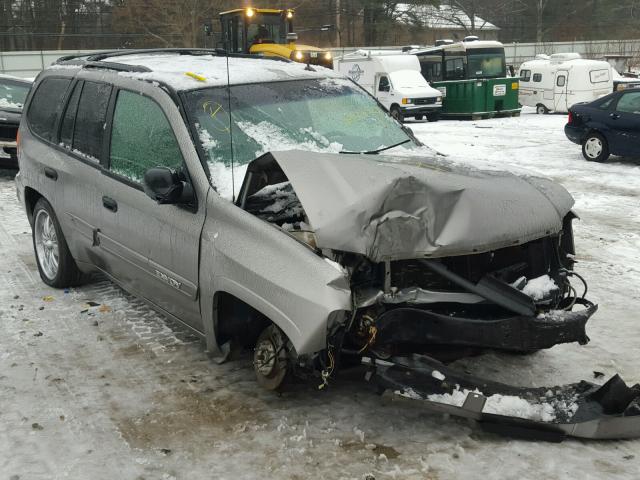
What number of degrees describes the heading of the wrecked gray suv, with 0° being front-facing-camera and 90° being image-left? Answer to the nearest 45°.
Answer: approximately 315°

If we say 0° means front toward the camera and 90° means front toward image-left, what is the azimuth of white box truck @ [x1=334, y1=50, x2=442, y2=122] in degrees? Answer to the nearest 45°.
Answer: approximately 315°

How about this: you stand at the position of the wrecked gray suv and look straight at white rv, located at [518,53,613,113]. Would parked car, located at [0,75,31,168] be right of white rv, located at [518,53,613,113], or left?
left

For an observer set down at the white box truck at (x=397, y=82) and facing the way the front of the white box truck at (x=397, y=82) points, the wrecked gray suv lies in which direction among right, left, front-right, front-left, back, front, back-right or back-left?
front-right

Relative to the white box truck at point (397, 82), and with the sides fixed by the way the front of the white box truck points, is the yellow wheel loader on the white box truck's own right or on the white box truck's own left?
on the white box truck's own right

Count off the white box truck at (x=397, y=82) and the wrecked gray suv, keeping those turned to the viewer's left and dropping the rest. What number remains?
0

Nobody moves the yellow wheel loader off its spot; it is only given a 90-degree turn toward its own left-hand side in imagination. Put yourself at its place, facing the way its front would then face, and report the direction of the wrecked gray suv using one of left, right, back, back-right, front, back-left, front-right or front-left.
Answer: back-right

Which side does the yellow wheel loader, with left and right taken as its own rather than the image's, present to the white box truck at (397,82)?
left

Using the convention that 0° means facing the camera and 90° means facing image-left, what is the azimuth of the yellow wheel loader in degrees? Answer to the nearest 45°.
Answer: approximately 315°

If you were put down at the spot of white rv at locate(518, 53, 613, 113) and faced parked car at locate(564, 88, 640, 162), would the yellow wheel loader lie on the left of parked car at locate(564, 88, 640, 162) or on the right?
right

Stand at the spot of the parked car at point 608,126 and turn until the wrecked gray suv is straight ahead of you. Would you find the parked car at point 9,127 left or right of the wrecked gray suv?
right

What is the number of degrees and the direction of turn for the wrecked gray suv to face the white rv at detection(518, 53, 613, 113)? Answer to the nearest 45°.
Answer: approximately 135° to its left
